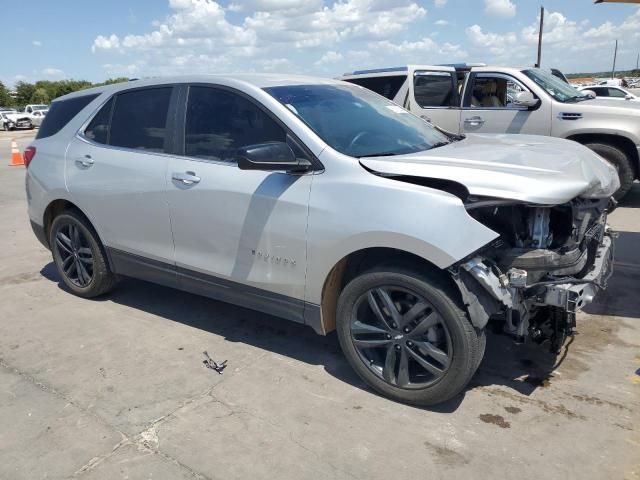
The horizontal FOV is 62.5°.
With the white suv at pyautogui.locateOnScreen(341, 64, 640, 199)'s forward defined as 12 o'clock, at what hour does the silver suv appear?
The silver suv is roughly at 4 o'clock from the white suv.

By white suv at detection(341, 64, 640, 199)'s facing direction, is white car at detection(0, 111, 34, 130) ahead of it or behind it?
behind

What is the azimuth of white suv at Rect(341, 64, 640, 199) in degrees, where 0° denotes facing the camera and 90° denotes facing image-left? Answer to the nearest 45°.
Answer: approximately 315°

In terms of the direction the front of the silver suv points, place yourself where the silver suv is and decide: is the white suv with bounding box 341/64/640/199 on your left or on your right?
on your left

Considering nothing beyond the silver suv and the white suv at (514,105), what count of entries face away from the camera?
0

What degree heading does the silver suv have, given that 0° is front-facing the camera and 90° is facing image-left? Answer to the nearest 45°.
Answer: approximately 315°

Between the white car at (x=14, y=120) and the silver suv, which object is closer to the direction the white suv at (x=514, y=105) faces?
the silver suv
